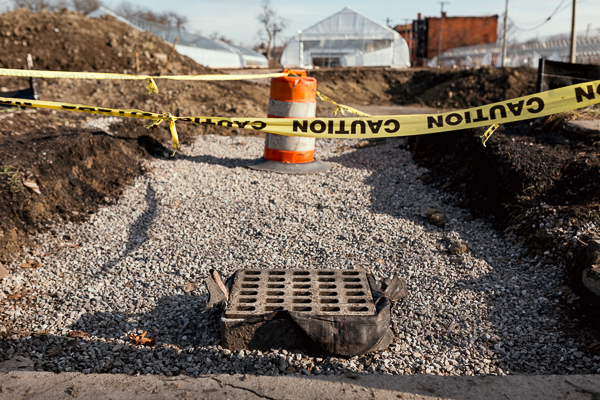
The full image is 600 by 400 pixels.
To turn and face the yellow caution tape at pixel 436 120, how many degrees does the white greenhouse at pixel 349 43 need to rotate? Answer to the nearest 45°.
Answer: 0° — it already faces it

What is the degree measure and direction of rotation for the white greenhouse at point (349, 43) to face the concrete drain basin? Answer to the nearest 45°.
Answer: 0° — it already faces it

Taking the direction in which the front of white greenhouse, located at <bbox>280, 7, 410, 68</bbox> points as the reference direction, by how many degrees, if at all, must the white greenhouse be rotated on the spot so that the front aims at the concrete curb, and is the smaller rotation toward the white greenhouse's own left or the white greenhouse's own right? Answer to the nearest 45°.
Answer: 0° — it already faces it

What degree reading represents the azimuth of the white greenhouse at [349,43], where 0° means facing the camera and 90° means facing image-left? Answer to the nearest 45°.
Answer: approximately 0°

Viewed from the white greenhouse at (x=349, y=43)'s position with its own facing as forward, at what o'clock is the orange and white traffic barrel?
The orange and white traffic barrel is roughly at 12 o'clock from the white greenhouse.

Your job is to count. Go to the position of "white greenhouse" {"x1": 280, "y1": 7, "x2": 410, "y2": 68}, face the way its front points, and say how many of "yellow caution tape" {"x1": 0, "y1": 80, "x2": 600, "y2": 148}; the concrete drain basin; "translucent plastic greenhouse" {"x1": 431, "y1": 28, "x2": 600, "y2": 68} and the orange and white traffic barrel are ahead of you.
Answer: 3

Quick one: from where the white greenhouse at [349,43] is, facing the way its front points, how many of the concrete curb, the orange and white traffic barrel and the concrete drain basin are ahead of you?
3

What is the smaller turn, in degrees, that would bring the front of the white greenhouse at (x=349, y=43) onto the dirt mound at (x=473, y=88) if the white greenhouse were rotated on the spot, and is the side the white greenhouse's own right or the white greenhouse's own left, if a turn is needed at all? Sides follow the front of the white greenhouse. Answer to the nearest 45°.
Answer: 0° — it already faces it

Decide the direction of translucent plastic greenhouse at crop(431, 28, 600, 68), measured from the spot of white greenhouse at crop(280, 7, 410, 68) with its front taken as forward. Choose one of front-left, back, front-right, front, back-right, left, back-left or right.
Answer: back-left

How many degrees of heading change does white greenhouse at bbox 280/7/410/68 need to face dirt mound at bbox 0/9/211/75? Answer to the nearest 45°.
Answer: approximately 45° to its right
